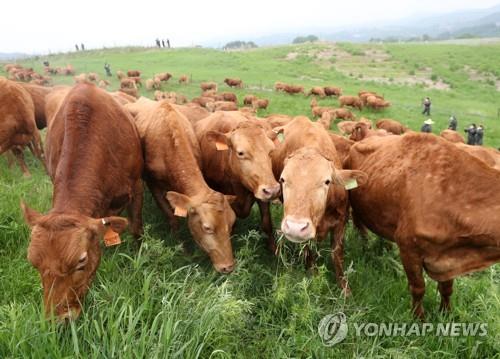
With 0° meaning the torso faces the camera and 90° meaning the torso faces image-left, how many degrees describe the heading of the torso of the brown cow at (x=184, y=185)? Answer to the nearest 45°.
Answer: approximately 315°

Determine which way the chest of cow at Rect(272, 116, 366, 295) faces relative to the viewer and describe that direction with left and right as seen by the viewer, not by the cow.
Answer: facing the viewer

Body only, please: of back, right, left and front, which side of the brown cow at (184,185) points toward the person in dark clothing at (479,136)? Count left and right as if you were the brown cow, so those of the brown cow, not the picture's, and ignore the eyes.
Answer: left

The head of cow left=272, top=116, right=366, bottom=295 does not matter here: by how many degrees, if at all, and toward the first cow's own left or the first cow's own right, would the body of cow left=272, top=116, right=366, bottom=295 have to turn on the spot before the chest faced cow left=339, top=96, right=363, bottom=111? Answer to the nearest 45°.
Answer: approximately 180°

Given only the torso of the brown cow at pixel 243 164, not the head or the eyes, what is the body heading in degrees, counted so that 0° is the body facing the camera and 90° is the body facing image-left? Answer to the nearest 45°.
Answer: approximately 315°

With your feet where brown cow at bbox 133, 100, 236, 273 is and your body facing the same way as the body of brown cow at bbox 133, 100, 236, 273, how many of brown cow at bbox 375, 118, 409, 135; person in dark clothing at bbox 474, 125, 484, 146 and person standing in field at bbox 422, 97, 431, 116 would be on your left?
3

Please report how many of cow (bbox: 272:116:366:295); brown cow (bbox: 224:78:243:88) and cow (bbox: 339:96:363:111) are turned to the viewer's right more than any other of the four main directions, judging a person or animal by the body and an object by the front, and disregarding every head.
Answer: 1

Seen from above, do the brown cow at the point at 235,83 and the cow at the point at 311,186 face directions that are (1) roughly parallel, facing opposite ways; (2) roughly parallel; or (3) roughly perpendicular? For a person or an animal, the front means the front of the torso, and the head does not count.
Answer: roughly perpendicular

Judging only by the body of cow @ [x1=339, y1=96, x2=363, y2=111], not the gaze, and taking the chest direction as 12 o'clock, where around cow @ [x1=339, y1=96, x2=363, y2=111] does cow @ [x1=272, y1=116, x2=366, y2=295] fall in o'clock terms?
cow @ [x1=272, y1=116, x2=366, y2=295] is roughly at 3 o'clock from cow @ [x1=339, y1=96, x2=363, y2=111].

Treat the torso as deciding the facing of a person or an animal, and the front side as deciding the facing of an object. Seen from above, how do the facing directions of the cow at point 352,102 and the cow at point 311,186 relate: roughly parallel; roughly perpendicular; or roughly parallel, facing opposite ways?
roughly perpendicular

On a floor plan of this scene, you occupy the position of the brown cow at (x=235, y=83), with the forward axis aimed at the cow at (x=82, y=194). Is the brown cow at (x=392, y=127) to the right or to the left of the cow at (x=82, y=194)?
left
